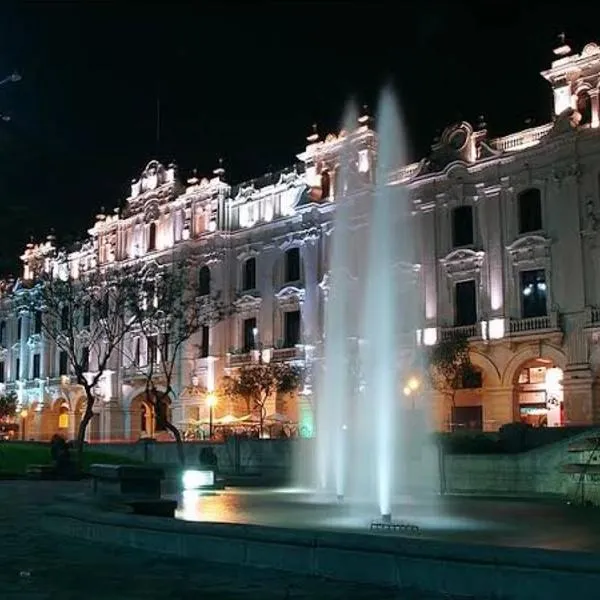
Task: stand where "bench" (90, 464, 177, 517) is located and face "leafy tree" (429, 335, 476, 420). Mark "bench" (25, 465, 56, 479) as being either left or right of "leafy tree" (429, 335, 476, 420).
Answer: left

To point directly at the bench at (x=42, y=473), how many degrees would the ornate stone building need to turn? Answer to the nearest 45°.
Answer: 0° — it already faces it

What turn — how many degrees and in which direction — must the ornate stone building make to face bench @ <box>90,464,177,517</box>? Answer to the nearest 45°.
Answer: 0° — it already faces it

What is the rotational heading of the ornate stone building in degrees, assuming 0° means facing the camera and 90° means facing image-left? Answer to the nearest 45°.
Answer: approximately 45°

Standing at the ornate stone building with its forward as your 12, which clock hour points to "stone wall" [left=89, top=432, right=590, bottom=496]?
The stone wall is roughly at 11 o'clock from the ornate stone building.
